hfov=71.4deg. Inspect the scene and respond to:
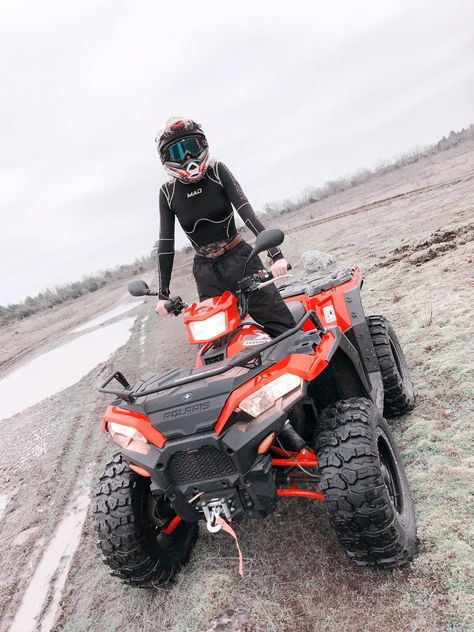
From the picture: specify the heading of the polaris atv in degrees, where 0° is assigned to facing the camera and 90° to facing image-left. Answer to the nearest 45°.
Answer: approximately 45°

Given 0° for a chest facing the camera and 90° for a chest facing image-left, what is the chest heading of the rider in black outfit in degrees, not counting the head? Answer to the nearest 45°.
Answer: approximately 0°
